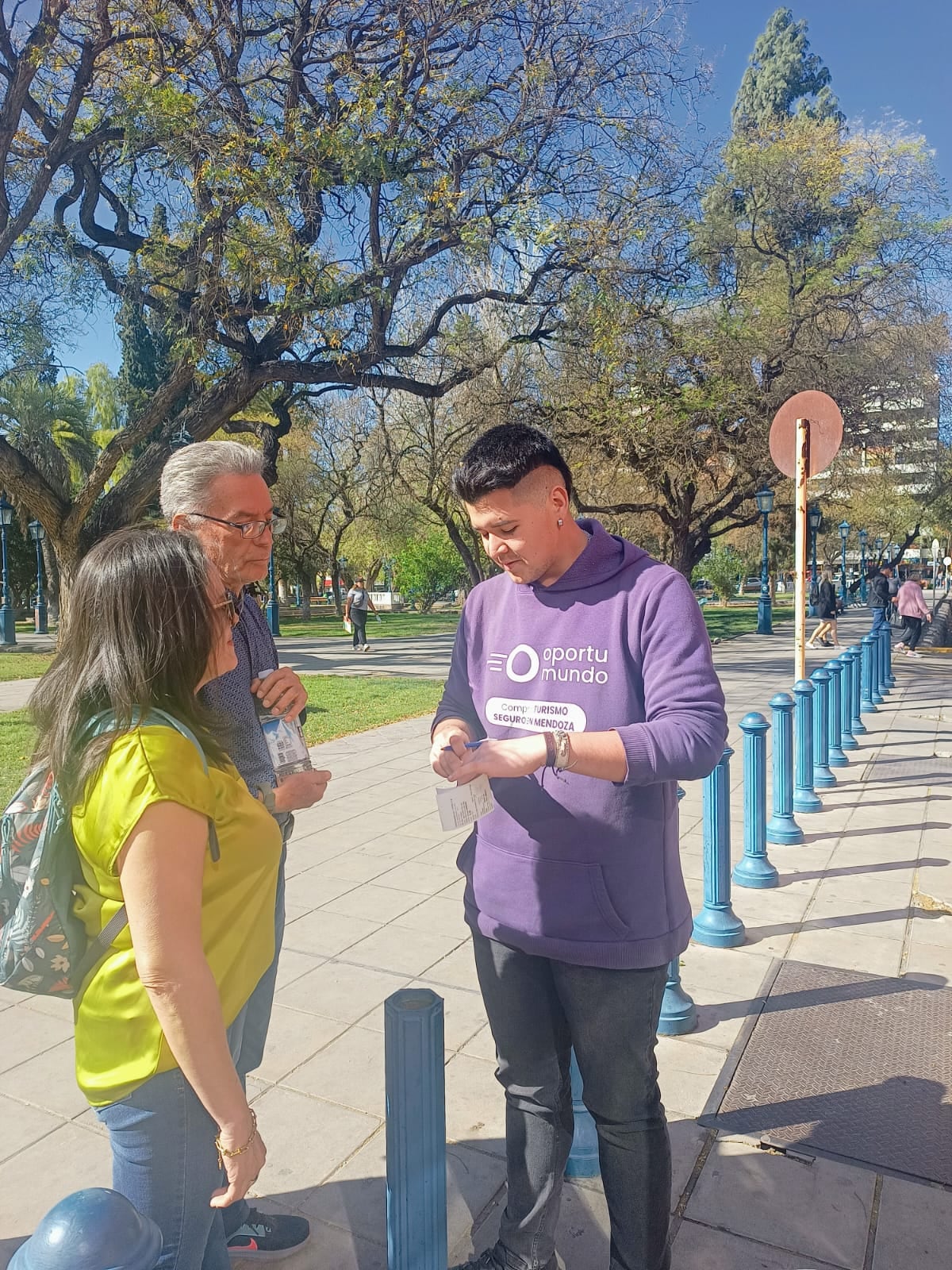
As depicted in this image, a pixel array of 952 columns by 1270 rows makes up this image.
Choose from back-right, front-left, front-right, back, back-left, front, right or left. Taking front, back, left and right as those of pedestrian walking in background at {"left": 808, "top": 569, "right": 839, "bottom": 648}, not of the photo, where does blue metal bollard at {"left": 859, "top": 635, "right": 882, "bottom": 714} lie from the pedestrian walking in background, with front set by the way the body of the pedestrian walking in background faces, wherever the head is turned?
left

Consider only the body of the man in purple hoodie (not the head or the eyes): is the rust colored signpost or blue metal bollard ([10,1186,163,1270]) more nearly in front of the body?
the blue metal bollard

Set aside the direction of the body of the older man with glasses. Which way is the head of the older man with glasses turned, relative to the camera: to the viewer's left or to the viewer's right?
to the viewer's right

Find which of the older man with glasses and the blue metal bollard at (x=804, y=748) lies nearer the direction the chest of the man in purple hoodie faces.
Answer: the older man with glasses

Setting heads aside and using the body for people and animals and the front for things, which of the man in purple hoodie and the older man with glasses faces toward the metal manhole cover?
the older man with glasses

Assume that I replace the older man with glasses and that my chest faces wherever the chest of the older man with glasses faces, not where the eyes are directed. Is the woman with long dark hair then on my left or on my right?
on my right

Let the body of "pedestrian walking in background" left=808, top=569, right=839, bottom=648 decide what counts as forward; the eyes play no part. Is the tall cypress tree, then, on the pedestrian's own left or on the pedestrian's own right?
on the pedestrian's own right

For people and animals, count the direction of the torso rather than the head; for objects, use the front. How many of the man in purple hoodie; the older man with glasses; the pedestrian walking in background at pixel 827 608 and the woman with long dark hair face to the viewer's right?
2

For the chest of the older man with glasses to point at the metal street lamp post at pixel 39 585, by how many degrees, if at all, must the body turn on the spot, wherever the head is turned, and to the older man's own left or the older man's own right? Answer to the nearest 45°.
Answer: approximately 90° to the older man's own left

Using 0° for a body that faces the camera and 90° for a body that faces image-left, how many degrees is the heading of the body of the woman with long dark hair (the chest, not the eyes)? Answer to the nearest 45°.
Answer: approximately 270°

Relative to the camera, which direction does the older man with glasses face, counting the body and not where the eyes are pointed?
to the viewer's right

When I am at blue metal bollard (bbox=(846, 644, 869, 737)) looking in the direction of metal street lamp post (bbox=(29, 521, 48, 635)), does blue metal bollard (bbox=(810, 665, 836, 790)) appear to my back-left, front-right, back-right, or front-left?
back-left

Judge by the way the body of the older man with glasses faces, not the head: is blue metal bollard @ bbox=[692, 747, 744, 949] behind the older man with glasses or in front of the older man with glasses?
in front
